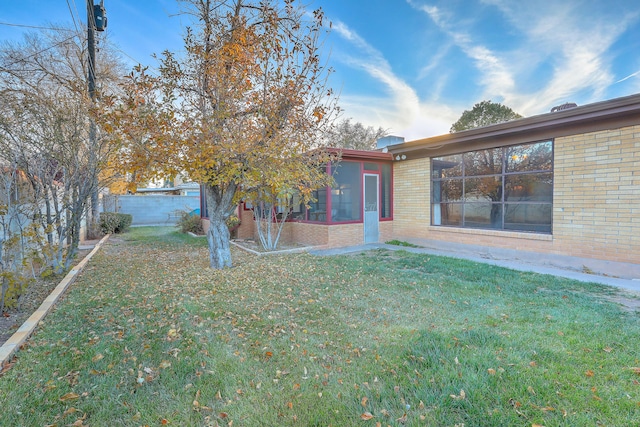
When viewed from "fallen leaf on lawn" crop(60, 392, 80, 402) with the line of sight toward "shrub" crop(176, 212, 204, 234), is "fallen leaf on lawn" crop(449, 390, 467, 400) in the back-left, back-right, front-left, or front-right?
back-right

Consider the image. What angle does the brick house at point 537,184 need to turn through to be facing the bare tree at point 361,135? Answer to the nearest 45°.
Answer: approximately 90° to its right

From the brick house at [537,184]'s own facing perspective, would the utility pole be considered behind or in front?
in front

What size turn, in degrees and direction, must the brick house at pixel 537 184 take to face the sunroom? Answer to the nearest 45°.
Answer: approximately 45° to its right

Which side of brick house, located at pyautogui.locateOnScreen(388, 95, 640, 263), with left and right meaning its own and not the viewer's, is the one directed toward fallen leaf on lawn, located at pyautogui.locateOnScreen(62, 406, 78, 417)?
front

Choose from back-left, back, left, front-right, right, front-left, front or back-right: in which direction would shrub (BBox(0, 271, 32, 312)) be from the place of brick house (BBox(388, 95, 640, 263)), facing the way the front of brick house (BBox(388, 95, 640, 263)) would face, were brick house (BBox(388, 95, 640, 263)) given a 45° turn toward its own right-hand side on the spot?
front-left

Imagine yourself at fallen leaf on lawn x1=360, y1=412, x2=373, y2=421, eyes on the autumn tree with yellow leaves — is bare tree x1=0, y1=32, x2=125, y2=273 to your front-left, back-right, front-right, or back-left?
front-left

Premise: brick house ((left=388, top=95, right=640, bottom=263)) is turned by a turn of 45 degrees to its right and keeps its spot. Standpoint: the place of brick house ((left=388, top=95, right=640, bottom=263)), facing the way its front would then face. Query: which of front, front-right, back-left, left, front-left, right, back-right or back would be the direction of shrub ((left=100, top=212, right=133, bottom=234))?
front

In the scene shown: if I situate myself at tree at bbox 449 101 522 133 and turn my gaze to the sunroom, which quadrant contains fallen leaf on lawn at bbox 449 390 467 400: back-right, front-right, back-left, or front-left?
front-left

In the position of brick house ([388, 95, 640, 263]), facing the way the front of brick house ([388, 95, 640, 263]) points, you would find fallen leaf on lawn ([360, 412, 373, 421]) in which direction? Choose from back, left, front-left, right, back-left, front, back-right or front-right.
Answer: front-left

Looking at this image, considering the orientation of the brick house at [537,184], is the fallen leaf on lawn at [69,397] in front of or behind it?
in front

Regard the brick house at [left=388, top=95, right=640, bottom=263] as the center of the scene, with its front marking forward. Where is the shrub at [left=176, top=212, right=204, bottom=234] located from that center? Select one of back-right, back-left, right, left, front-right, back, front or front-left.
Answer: front-right

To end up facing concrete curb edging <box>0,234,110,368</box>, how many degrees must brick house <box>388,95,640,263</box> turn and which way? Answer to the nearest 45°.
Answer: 0° — it already faces it

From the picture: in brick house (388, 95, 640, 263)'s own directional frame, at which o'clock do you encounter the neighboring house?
The neighboring house is roughly at 2 o'clock from the brick house.

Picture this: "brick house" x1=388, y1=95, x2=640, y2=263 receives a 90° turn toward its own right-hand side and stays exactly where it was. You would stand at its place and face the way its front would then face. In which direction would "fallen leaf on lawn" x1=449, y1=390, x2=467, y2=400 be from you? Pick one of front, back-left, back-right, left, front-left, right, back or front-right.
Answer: back-left

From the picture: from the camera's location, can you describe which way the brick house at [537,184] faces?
facing the viewer and to the left of the viewer
